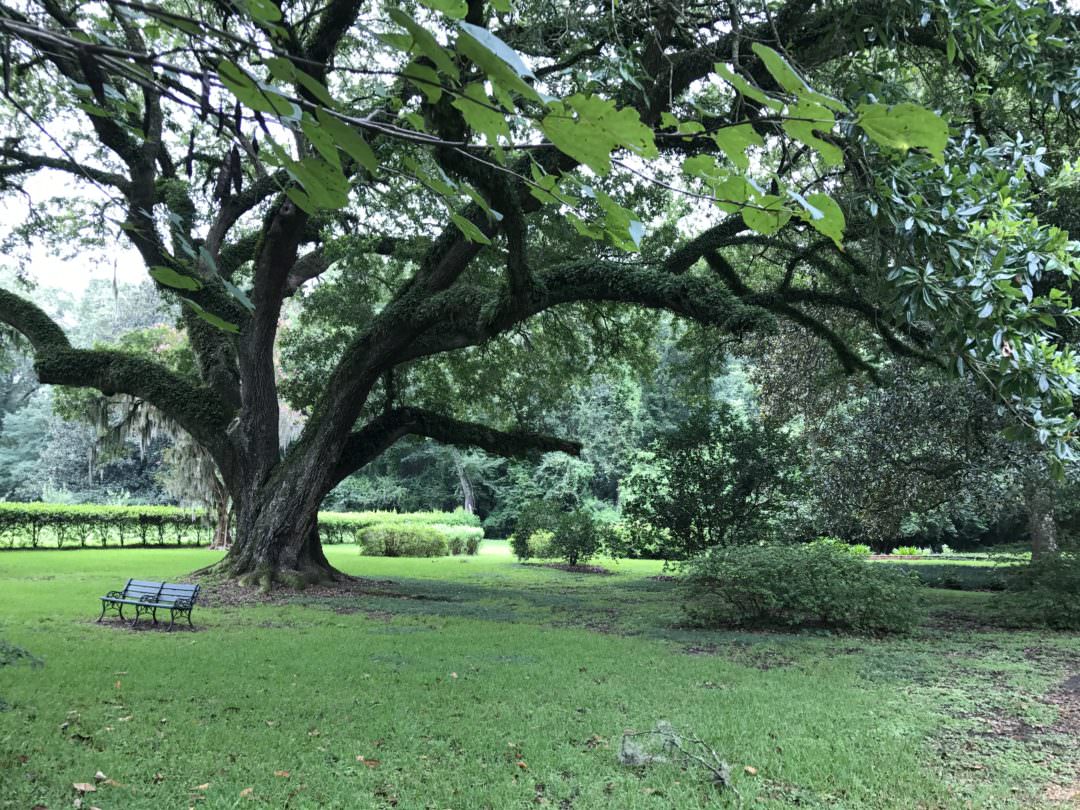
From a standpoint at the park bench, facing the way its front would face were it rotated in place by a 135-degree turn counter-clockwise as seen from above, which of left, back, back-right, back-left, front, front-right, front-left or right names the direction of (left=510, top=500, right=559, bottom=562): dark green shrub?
front-left

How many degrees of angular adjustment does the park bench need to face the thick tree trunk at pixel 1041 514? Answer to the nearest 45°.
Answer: approximately 135° to its left

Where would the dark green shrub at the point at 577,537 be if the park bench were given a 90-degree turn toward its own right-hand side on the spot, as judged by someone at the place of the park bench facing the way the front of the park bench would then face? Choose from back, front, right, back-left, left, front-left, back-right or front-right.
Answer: right

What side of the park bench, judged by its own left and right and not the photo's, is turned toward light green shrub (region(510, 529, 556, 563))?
back

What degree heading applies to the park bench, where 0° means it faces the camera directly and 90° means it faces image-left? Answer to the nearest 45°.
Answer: approximately 45°

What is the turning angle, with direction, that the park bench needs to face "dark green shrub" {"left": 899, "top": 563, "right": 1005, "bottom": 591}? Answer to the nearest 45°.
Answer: approximately 135° to its left

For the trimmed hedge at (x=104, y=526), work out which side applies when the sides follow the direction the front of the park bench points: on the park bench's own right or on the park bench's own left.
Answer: on the park bench's own right
